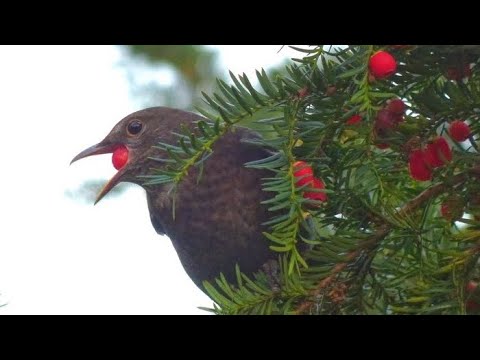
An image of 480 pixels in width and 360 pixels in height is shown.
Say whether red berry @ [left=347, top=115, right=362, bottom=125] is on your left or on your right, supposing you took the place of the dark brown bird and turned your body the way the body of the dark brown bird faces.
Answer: on your left

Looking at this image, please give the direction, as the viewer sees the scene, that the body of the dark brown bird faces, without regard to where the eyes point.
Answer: to the viewer's left
